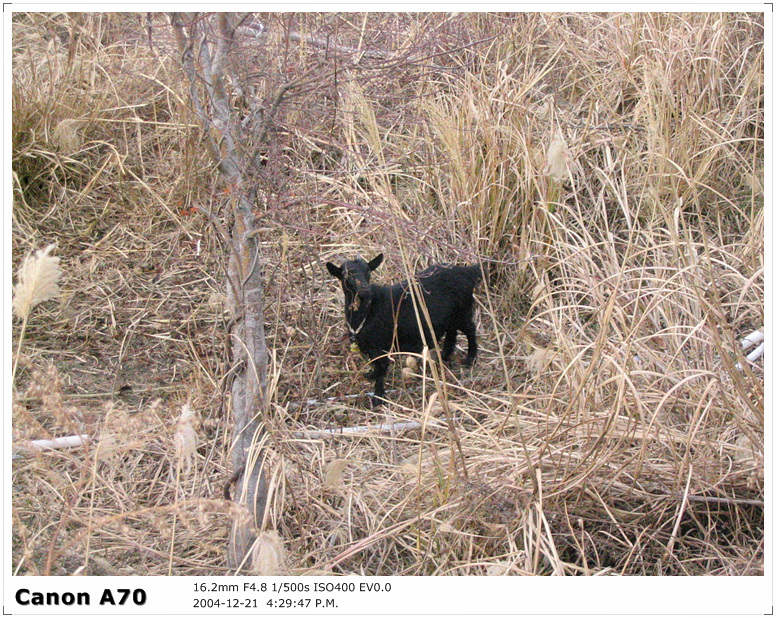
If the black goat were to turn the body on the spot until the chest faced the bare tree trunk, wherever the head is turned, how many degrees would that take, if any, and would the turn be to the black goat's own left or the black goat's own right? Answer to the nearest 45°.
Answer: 0° — it already faces it

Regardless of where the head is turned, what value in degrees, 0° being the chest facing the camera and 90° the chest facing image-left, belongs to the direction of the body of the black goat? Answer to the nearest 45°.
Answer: approximately 45°

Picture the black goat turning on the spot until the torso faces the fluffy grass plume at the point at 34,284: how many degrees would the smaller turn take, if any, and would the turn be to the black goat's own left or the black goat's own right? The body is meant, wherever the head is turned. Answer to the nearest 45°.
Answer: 0° — it already faces it
